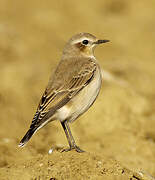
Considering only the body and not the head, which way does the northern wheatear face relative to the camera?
to the viewer's right
